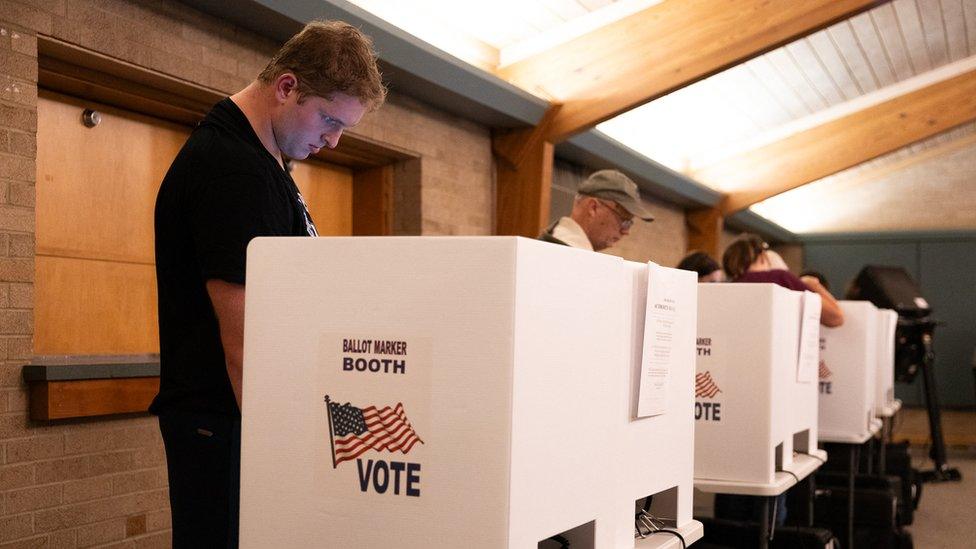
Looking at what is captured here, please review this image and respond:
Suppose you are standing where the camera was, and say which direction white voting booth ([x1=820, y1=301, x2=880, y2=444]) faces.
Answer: facing to the left of the viewer

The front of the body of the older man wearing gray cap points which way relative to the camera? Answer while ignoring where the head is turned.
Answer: to the viewer's right

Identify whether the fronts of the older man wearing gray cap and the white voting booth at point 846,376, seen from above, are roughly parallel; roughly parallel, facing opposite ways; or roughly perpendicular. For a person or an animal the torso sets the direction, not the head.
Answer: roughly parallel, facing opposite ways

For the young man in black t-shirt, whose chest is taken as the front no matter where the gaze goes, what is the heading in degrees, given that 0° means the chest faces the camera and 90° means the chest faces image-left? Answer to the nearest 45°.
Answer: approximately 270°

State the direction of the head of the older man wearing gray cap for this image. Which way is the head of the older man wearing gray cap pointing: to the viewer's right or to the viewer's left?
to the viewer's right
